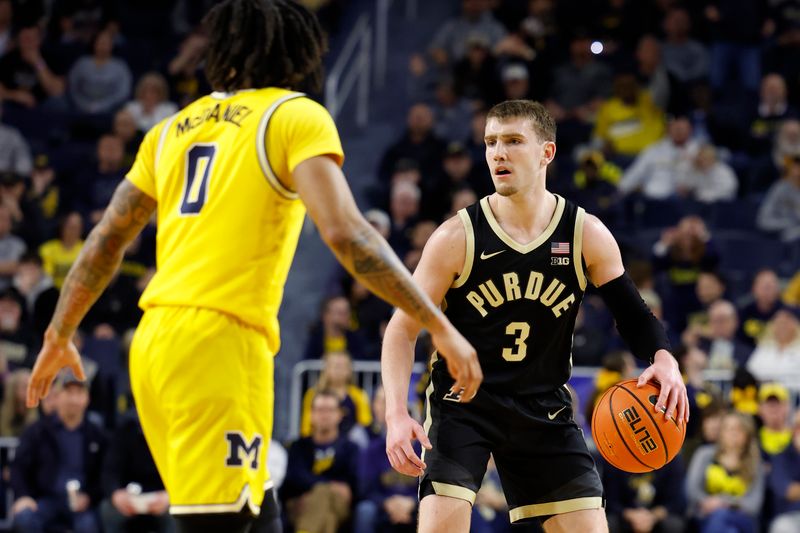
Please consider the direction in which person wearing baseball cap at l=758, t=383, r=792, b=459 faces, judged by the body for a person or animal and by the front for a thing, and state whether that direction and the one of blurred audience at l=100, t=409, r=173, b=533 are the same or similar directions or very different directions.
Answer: same or similar directions

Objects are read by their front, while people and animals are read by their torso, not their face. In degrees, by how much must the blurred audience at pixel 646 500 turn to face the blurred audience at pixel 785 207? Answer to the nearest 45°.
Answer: approximately 135° to their left

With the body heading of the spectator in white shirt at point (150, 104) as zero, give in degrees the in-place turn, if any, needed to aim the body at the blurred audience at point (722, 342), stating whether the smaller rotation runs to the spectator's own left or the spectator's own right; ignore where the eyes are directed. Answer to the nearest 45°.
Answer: approximately 45° to the spectator's own left

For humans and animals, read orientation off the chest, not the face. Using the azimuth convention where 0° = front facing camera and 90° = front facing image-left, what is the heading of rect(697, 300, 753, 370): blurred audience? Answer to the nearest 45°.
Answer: approximately 0°

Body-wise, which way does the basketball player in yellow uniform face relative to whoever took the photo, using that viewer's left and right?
facing away from the viewer and to the right of the viewer

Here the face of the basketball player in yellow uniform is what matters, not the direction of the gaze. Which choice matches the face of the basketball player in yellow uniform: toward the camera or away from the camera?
away from the camera

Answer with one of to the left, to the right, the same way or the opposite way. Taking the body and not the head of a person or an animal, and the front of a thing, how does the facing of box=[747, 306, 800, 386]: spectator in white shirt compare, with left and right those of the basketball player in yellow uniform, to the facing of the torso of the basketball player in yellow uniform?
the opposite way

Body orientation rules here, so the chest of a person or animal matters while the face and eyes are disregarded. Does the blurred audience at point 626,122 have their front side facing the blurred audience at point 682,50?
no

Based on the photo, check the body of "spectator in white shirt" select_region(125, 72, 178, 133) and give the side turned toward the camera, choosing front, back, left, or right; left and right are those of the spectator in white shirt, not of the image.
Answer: front

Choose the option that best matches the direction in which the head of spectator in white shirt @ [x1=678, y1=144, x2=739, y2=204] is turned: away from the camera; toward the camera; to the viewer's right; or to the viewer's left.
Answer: toward the camera

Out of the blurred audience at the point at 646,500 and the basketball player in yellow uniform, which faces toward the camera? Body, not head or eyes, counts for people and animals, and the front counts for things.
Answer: the blurred audience

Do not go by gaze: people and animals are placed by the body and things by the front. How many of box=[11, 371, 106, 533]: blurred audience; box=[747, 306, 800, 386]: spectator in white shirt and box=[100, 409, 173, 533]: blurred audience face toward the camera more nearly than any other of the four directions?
3

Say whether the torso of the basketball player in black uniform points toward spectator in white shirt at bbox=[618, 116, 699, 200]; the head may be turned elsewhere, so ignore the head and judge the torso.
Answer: no

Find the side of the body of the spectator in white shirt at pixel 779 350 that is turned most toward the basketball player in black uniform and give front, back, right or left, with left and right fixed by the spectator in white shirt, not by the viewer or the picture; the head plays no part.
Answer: front

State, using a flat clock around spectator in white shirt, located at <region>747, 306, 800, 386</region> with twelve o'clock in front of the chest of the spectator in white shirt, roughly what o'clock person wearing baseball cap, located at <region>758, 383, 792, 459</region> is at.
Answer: The person wearing baseball cap is roughly at 12 o'clock from the spectator in white shirt.

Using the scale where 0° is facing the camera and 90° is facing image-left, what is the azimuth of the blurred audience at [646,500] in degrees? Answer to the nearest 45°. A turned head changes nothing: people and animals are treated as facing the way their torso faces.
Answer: approximately 0°

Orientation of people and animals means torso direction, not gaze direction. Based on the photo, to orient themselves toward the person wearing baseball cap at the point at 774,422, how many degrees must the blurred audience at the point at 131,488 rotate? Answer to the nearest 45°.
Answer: approximately 90° to their left

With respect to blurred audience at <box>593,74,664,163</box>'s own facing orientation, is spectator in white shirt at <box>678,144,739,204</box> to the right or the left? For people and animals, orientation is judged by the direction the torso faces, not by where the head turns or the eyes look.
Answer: on their left

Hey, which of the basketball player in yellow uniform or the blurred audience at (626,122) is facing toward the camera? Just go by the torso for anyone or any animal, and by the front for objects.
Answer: the blurred audience

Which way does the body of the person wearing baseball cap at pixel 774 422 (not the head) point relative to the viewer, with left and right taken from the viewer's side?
facing the viewer

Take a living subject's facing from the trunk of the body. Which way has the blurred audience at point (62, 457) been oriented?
toward the camera
